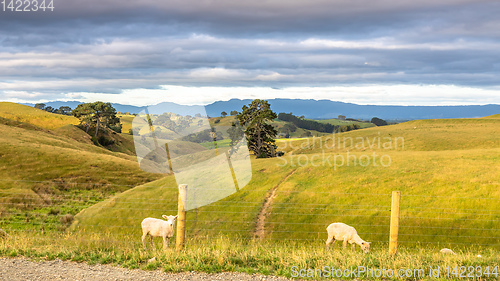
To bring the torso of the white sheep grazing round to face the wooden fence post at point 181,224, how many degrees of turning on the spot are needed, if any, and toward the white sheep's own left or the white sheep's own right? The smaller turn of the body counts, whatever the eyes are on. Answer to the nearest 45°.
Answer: approximately 135° to the white sheep's own right

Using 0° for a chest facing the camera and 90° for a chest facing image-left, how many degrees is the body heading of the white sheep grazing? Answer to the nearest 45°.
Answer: approximately 270°
